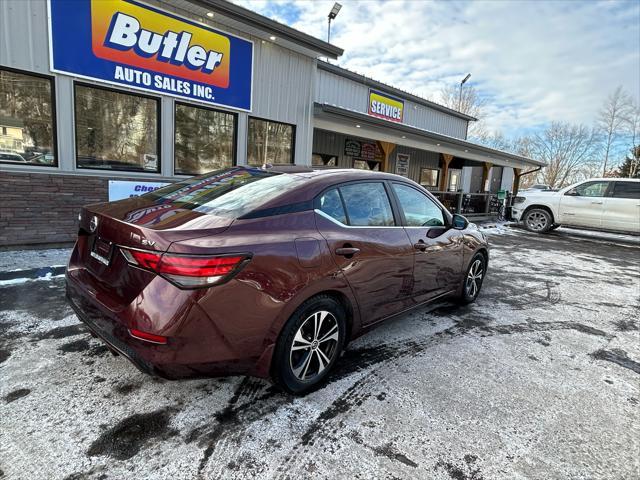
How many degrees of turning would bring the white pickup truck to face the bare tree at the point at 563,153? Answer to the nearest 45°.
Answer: approximately 90° to its right

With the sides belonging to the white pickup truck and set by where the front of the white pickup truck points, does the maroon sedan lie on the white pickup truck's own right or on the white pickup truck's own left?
on the white pickup truck's own left

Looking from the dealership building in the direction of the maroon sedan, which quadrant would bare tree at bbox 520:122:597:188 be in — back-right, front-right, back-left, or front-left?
back-left

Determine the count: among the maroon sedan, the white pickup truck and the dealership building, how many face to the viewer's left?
1

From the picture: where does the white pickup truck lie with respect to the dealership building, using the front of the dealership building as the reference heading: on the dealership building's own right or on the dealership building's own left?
on the dealership building's own left

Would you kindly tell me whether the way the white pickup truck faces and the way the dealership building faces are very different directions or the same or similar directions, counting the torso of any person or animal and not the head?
very different directions

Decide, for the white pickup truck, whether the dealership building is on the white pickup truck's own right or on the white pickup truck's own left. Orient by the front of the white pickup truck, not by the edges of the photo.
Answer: on the white pickup truck's own left

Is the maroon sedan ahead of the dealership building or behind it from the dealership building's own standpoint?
ahead

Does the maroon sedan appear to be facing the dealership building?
no

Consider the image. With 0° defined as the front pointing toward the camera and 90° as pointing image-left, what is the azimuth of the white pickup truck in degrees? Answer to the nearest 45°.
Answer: approximately 90°

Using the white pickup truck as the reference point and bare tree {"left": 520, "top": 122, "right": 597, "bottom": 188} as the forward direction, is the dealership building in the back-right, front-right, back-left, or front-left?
back-left

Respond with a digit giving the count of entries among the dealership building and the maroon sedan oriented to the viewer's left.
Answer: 0

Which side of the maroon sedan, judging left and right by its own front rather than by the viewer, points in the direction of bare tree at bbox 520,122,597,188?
front

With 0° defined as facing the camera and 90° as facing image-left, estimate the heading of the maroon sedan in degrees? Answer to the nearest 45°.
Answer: approximately 225°

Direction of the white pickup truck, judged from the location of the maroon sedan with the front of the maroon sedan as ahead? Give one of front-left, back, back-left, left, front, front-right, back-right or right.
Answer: front
